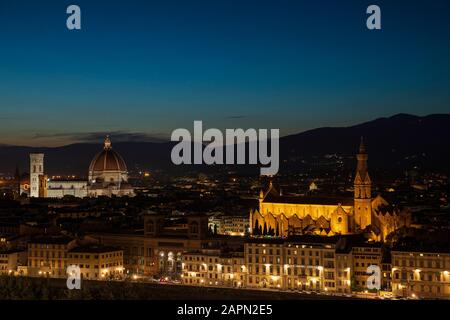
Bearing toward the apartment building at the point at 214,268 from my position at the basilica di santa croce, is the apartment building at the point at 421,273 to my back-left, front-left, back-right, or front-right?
front-left

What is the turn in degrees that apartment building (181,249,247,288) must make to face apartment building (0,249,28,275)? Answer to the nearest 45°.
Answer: approximately 90° to its right

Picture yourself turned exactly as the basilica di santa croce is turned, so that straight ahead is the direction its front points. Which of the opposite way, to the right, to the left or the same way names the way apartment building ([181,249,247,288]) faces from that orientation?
to the left

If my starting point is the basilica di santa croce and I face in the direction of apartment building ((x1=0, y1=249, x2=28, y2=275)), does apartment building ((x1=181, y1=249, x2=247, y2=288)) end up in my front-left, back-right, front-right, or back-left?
front-left

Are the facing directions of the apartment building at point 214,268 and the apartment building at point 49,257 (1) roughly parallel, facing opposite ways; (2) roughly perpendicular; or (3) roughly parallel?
roughly parallel

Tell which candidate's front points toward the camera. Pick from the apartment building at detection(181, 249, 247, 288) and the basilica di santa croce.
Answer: the apartment building

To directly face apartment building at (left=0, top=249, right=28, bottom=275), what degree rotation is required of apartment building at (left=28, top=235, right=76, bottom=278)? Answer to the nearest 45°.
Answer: approximately 135° to its right

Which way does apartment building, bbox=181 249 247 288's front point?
toward the camera

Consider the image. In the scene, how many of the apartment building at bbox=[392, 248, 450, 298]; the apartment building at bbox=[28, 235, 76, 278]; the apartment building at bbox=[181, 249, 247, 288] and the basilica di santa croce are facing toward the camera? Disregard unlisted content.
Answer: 3

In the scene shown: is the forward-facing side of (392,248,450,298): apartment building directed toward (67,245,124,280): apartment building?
no

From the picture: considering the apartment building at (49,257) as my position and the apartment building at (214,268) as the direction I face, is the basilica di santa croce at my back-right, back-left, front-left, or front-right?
front-left

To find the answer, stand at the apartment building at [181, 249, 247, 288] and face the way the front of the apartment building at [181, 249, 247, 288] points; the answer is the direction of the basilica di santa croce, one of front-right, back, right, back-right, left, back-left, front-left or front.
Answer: back-left

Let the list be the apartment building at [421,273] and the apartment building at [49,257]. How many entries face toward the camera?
2

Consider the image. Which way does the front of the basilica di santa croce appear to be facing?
to the viewer's left

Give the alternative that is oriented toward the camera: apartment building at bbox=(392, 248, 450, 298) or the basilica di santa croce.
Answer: the apartment building

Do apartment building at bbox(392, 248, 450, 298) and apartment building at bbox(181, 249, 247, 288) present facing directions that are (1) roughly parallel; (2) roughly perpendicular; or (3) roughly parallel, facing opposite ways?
roughly parallel

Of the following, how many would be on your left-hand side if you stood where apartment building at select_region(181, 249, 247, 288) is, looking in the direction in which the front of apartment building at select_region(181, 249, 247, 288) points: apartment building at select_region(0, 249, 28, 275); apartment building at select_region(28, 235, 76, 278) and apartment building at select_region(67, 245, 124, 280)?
0

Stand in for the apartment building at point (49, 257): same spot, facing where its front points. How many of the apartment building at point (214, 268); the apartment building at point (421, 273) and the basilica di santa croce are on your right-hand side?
0

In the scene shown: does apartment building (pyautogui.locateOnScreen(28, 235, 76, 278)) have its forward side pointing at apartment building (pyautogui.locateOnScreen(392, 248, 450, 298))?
no

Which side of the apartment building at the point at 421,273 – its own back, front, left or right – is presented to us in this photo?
front
